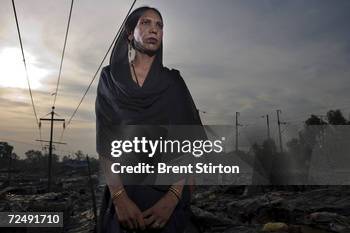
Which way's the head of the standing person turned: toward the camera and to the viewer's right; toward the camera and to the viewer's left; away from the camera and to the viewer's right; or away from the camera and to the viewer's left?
toward the camera and to the viewer's right

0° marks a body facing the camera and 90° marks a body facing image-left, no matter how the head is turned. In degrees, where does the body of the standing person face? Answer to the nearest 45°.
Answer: approximately 0°
